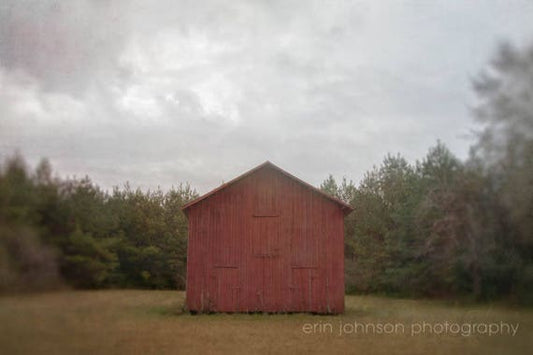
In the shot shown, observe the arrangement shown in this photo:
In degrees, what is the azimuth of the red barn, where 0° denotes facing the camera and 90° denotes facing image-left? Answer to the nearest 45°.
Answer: approximately 0°
